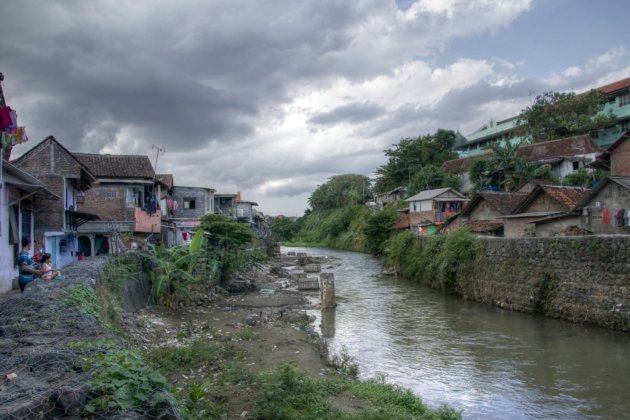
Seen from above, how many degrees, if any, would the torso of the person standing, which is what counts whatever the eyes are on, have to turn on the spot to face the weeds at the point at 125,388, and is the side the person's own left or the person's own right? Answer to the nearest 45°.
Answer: approximately 90° to the person's own right

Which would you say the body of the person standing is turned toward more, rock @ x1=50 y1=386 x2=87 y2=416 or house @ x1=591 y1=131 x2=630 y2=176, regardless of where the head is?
the house

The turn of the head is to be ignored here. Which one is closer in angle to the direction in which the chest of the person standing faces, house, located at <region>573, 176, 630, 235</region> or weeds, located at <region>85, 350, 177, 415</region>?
the house

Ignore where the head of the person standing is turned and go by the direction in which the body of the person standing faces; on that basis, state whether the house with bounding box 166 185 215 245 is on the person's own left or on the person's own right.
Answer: on the person's own left

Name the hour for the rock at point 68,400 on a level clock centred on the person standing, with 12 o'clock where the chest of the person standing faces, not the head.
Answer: The rock is roughly at 3 o'clock from the person standing.

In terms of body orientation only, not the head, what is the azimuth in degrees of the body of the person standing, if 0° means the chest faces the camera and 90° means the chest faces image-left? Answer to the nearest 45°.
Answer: approximately 270°

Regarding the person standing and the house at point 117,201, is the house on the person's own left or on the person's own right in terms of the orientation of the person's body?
on the person's own left
